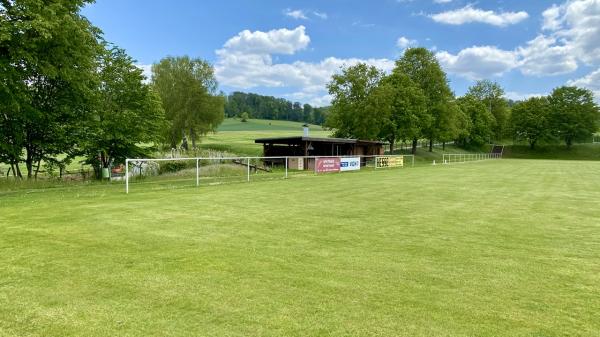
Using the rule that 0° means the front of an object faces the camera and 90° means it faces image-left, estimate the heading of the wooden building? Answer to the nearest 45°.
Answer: approximately 315°

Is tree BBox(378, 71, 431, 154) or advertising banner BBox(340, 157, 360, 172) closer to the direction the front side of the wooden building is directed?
the advertising banner

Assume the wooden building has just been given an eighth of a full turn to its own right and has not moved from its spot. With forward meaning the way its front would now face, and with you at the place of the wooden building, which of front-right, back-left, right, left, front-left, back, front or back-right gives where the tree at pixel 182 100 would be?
back-right

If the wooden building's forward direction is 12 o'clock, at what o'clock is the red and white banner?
The red and white banner is roughly at 1 o'clock from the wooden building.

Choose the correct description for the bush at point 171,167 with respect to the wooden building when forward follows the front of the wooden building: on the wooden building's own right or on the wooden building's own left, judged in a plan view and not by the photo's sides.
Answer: on the wooden building's own right

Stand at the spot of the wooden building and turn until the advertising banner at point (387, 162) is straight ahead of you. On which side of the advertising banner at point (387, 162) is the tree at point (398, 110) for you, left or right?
left

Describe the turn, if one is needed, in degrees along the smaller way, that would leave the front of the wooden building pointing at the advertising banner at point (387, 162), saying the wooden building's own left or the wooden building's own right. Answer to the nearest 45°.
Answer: approximately 45° to the wooden building's own left

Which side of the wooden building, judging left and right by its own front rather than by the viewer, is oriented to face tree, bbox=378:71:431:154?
left

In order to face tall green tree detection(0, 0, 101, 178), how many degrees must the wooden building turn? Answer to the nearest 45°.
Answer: approximately 90° to its right
